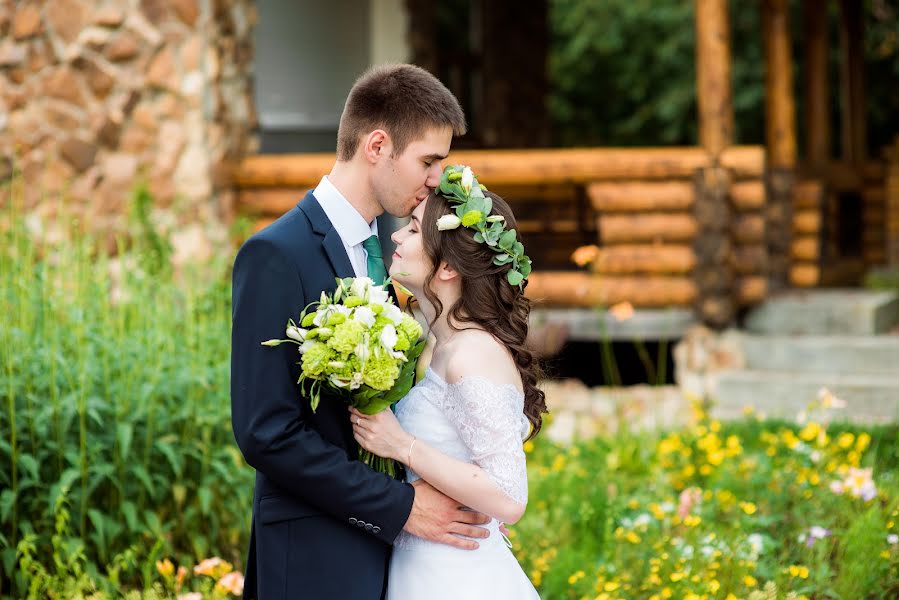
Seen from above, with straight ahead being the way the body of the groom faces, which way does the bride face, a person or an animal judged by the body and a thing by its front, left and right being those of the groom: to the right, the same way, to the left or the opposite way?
the opposite way

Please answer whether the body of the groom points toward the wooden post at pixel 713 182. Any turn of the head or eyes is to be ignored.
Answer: no

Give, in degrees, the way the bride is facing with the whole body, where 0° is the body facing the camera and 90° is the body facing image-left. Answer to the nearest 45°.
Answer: approximately 90°

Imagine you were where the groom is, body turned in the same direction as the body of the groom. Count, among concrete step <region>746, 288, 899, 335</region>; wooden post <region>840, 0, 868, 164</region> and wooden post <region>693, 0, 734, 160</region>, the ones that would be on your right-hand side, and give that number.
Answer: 0

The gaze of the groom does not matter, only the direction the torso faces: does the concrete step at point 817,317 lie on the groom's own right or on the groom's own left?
on the groom's own left

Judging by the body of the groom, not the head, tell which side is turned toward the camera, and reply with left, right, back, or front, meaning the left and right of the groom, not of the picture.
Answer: right

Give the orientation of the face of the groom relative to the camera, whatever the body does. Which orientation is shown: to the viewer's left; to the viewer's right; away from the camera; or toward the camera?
to the viewer's right

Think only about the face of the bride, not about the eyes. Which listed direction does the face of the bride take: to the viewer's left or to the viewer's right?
to the viewer's left

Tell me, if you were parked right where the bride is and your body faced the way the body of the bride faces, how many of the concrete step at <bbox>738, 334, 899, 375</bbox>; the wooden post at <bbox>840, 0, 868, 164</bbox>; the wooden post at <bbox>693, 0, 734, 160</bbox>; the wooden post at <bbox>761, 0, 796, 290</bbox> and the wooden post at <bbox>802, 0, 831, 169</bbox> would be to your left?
0

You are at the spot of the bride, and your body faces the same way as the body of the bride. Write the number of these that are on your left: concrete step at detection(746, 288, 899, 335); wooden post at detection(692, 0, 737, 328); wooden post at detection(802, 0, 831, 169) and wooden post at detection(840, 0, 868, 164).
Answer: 0

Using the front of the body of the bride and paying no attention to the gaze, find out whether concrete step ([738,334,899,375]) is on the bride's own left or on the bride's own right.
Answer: on the bride's own right
